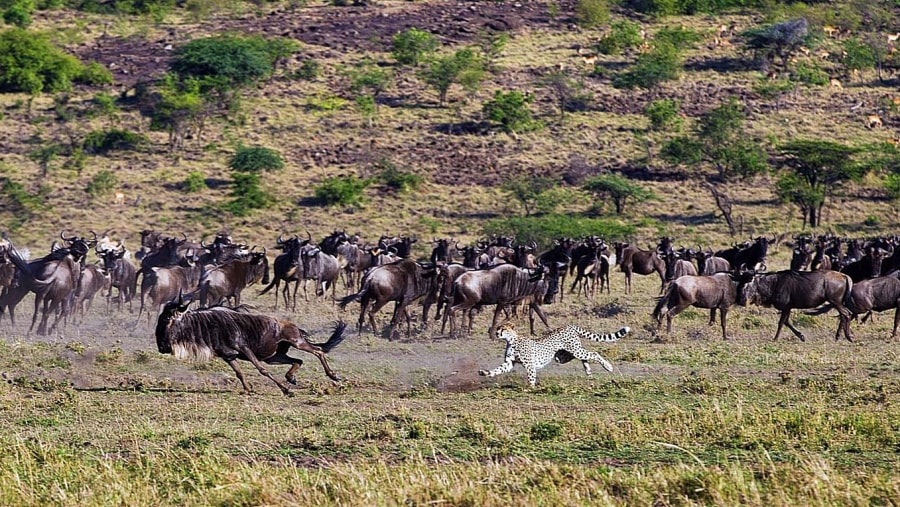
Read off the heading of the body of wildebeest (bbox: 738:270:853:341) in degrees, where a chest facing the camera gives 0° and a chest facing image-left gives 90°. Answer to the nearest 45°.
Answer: approximately 90°

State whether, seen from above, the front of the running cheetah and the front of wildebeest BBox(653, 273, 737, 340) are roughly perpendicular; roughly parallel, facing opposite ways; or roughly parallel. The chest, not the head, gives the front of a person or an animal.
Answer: roughly parallel, facing opposite ways

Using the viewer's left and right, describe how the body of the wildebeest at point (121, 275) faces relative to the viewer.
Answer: facing the viewer and to the left of the viewer

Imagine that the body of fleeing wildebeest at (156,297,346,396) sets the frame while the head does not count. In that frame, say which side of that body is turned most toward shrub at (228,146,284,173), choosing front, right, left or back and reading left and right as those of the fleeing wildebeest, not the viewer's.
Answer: right

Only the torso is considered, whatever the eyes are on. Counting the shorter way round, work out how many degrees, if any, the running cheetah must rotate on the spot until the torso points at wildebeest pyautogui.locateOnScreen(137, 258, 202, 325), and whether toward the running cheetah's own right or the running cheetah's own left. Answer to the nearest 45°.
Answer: approximately 45° to the running cheetah's own right

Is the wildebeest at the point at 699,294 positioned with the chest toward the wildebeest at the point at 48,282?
no

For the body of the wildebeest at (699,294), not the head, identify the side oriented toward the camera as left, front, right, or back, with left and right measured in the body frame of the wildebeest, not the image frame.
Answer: right

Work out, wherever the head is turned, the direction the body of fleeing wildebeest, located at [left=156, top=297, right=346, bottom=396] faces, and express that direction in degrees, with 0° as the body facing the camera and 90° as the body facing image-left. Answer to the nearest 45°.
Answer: approximately 90°

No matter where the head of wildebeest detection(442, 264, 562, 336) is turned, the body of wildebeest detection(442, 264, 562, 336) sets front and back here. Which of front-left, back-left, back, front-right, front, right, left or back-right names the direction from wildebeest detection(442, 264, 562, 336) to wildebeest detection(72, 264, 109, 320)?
back

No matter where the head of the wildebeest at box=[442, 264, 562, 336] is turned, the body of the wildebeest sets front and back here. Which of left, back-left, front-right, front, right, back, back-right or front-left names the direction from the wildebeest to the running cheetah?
right

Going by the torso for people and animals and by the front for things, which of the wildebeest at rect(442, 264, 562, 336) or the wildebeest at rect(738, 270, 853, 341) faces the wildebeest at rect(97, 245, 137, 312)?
the wildebeest at rect(738, 270, 853, 341)

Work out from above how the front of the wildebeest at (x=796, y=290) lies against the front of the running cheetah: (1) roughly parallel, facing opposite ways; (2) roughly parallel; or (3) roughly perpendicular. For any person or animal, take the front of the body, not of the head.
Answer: roughly parallel

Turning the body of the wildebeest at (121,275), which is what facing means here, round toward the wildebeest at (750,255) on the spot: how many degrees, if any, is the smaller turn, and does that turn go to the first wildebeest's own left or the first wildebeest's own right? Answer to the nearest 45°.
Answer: approximately 135° to the first wildebeest's own left

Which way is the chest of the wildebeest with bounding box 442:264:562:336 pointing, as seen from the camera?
to the viewer's right

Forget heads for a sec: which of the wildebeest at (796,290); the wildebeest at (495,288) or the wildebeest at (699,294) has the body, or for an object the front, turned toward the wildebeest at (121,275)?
the wildebeest at (796,290)

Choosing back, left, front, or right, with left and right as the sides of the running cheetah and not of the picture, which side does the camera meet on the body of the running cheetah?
left

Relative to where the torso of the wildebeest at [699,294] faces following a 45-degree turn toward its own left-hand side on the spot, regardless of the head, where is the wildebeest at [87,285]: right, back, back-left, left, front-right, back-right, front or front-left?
back-left

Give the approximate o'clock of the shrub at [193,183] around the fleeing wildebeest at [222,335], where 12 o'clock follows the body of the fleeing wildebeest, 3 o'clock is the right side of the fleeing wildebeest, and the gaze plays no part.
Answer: The shrub is roughly at 3 o'clock from the fleeing wildebeest.
